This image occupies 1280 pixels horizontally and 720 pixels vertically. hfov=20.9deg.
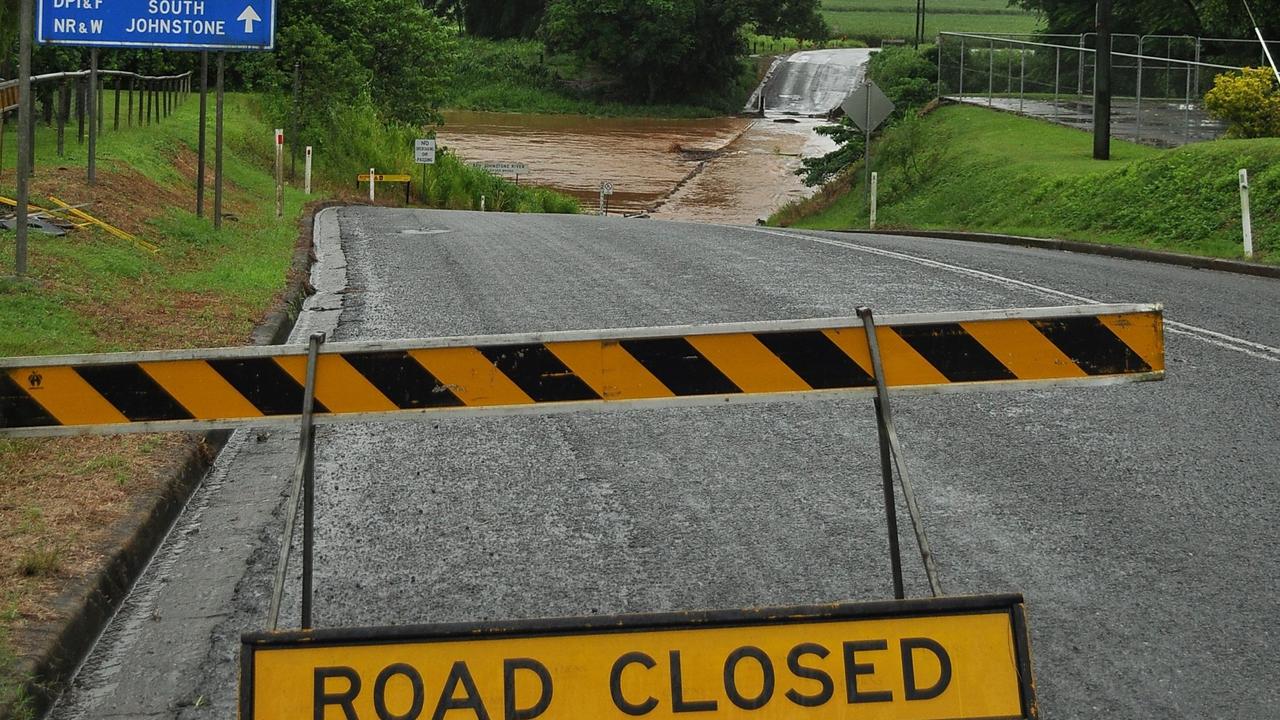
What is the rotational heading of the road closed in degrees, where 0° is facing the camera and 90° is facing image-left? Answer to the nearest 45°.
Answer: approximately 0°
